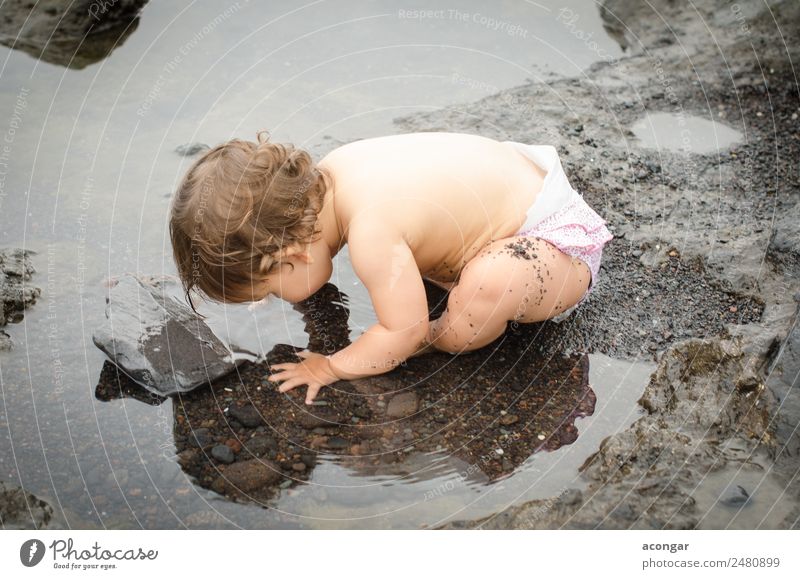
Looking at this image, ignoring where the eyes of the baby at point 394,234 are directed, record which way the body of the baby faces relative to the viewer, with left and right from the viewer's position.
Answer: facing to the left of the viewer

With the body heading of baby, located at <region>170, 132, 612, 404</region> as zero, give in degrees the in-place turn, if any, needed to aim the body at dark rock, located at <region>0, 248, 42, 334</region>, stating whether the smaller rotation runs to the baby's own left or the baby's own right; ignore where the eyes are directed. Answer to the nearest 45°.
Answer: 0° — they already face it

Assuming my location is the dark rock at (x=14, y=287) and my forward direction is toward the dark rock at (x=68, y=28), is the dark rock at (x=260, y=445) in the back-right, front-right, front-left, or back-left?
back-right

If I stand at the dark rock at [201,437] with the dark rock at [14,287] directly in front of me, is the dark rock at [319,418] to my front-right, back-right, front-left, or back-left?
back-right

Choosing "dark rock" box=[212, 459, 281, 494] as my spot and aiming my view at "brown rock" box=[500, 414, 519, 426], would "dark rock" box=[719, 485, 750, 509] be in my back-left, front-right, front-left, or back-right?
front-right

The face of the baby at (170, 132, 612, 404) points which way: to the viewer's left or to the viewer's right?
to the viewer's left

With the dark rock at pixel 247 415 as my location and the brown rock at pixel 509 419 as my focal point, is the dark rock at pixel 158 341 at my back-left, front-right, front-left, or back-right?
back-left
